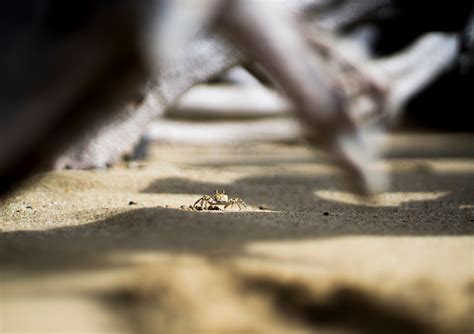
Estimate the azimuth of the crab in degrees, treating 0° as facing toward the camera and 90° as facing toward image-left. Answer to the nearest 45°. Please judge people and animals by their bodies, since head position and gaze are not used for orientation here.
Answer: approximately 0°
